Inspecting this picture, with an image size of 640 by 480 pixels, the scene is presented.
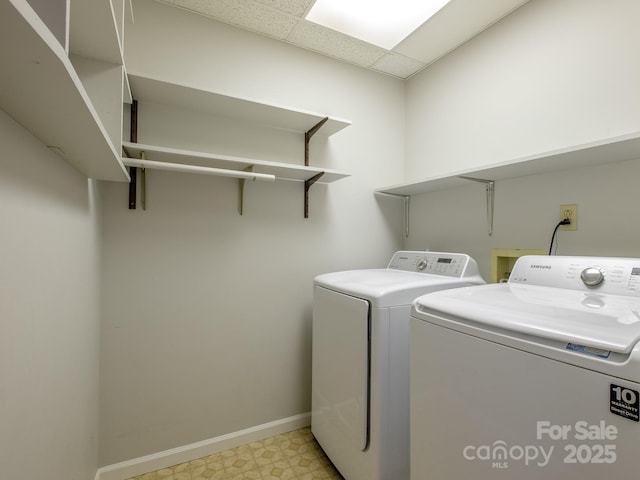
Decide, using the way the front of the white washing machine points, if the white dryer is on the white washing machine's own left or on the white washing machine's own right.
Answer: on the white washing machine's own right

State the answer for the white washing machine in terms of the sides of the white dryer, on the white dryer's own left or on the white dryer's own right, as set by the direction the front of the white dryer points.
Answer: on the white dryer's own left

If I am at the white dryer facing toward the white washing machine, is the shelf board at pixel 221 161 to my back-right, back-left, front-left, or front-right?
back-right

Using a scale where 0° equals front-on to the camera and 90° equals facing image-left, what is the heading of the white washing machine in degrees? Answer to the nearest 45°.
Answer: approximately 45°

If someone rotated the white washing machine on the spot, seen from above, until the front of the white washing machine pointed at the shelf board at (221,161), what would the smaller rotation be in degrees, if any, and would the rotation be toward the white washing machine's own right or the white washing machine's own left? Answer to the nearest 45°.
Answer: approximately 45° to the white washing machine's own right
